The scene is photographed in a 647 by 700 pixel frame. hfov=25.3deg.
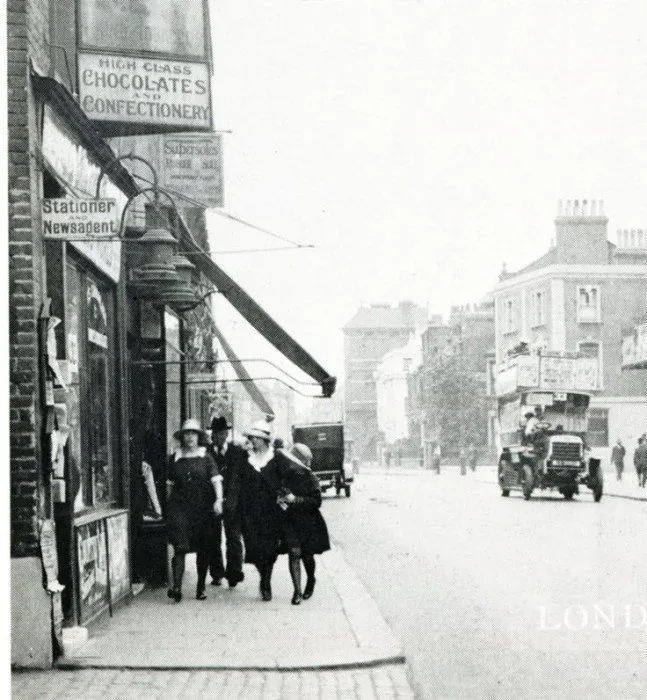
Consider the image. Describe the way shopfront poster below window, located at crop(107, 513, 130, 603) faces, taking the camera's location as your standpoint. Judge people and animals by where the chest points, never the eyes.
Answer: facing the viewer and to the right of the viewer

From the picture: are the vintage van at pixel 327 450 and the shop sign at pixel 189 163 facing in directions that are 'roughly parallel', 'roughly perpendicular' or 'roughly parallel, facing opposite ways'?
roughly parallel, facing opposite ways

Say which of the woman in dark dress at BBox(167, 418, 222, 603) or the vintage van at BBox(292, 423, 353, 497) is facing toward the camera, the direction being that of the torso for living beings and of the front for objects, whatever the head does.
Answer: the woman in dark dress

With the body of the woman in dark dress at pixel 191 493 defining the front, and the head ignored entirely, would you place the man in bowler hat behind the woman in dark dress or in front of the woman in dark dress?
behind

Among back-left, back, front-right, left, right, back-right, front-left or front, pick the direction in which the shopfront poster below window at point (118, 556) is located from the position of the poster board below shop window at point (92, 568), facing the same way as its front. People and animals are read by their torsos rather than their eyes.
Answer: back-left

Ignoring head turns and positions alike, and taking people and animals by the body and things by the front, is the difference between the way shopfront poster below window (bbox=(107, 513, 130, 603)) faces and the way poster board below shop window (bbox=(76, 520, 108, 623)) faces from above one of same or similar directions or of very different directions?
same or similar directions

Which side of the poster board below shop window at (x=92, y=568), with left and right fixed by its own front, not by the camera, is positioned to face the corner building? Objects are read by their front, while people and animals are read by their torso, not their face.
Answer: left

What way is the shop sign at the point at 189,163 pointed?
toward the camera

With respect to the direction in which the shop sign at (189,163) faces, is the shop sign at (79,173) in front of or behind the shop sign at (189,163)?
in front

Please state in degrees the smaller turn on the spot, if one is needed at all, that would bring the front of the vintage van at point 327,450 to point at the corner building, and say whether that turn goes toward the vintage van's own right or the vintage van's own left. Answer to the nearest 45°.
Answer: approximately 90° to the vintage van's own right

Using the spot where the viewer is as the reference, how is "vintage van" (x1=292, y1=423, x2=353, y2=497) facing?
facing away from the viewer

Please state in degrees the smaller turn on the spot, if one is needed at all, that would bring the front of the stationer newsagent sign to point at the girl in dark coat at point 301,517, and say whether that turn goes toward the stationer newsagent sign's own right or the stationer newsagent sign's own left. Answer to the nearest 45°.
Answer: approximately 135° to the stationer newsagent sign's own left

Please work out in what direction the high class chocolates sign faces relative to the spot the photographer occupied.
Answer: facing the viewer

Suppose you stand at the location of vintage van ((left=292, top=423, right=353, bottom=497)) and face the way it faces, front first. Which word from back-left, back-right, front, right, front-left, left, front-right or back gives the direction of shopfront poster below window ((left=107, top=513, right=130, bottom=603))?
back

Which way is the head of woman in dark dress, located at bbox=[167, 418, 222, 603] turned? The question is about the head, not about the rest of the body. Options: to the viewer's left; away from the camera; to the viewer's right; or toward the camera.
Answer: toward the camera

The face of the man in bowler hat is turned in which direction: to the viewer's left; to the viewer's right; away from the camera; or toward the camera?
toward the camera
